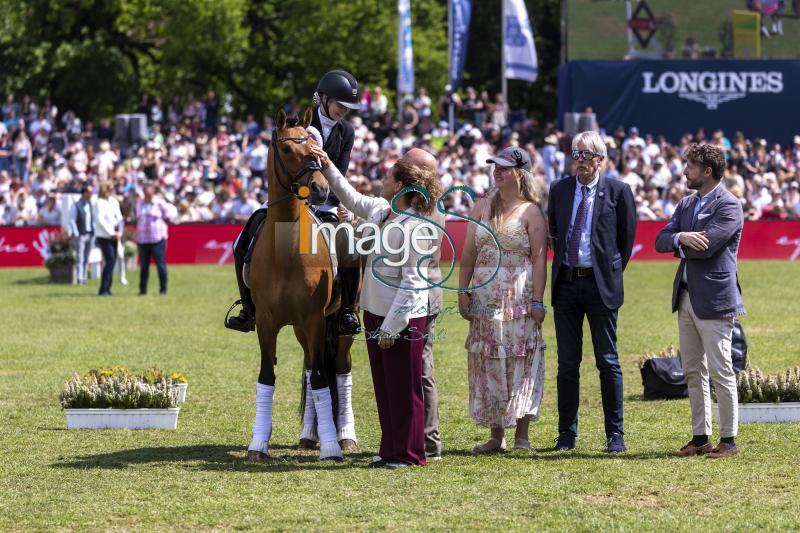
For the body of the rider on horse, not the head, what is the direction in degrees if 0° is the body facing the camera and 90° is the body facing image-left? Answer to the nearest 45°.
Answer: approximately 0°

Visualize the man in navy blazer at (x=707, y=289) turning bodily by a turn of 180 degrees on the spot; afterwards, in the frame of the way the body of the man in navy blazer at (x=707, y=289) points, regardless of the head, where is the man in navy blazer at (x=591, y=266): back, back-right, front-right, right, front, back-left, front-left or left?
back-left

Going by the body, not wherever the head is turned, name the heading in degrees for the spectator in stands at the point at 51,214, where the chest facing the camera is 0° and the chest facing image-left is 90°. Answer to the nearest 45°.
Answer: approximately 0°

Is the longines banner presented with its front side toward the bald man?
yes

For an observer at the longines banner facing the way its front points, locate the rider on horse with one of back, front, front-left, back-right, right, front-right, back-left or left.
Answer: front

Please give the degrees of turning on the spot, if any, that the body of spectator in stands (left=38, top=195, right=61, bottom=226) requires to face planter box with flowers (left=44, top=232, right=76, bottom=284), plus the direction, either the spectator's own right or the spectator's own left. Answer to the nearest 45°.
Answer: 0° — they already face it

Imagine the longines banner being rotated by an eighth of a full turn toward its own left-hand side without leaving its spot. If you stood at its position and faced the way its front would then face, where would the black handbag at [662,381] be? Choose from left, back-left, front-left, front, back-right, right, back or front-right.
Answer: front-right

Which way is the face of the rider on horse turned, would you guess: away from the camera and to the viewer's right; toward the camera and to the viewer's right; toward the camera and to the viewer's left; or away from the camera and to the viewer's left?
toward the camera and to the viewer's right

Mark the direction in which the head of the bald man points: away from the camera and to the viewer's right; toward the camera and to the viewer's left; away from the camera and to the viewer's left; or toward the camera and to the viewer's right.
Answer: away from the camera and to the viewer's left
